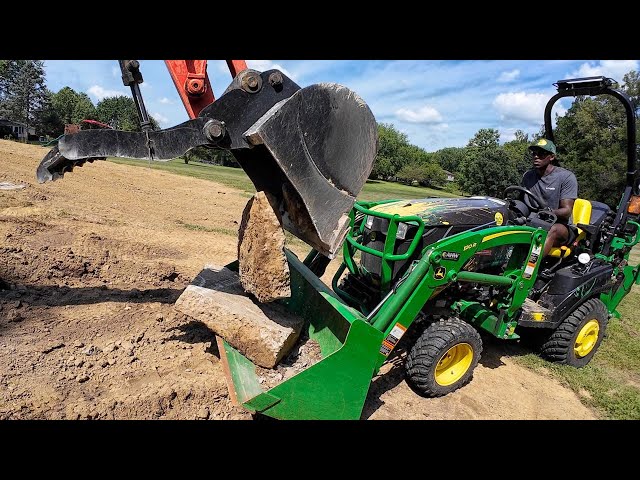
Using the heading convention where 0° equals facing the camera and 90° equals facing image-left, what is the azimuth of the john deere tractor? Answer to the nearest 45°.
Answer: approximately 45°

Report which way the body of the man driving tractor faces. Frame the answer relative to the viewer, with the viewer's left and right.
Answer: facing the viewer and to the left of the viewer

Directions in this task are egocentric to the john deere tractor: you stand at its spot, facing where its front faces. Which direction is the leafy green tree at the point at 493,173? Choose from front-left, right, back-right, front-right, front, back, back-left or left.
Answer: back-right

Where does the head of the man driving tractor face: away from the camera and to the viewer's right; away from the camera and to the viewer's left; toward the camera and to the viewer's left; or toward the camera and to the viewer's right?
toward the camera and to the viewer's left

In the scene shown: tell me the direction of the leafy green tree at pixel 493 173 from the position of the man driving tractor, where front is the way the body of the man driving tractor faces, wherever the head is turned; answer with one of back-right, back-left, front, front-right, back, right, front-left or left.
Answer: back-right
